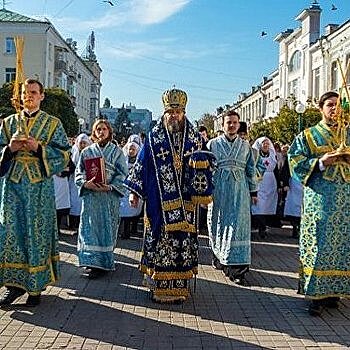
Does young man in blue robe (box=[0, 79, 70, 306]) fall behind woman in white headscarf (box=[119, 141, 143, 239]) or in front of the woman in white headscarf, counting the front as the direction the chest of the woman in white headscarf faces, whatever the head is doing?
in front

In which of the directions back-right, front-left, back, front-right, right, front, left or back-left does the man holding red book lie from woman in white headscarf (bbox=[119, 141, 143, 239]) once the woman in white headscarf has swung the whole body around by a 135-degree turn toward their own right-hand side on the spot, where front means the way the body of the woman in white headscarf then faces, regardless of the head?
back-left

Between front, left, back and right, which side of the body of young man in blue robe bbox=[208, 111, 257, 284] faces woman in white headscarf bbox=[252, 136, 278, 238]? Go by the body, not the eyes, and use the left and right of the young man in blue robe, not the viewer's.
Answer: back

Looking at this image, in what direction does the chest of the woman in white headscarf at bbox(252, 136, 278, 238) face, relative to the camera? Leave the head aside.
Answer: toward the camera

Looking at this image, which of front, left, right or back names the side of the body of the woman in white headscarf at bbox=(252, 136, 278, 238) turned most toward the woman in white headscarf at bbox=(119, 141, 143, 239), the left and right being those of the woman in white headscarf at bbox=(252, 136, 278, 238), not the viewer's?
right

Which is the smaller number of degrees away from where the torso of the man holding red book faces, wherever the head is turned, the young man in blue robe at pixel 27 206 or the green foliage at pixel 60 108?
the young man in blue robe

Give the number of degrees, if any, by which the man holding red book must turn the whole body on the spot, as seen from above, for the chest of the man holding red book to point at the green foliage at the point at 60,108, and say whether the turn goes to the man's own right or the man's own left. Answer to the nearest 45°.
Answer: approximately 180°

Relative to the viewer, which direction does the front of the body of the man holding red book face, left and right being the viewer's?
facing the viewer

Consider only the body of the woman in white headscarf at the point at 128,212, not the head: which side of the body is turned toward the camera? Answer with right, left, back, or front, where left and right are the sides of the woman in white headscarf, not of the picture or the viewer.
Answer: front

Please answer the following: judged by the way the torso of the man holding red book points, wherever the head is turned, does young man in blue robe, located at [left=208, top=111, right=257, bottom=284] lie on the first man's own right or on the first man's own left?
on the first man's own left

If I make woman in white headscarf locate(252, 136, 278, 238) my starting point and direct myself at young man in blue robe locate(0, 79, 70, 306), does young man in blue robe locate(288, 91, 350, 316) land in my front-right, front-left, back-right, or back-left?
front-left
